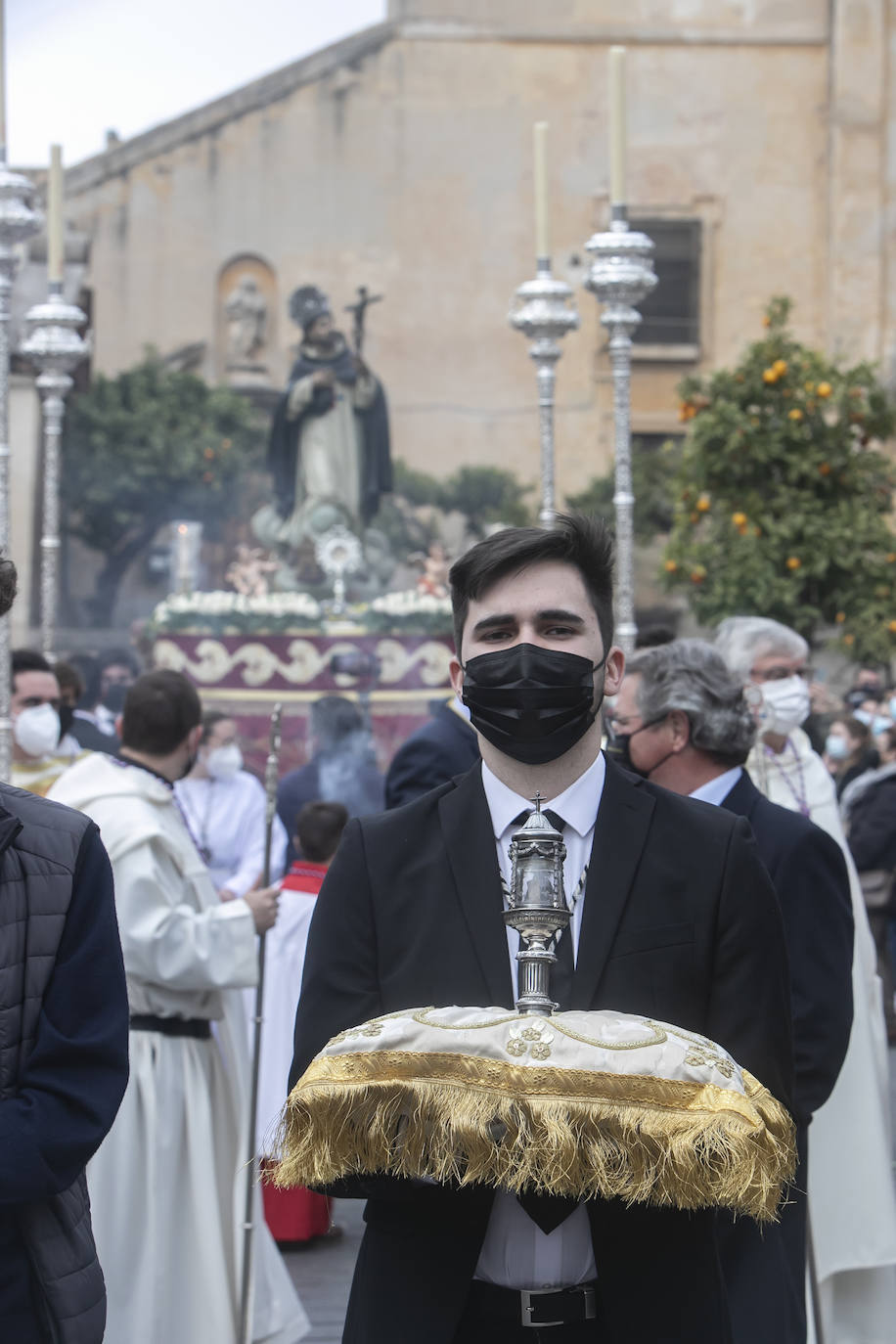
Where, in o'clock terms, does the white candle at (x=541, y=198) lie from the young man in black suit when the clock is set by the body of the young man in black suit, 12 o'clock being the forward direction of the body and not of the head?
The white candle is roughly at 6 o'clock from the young man in black suit.

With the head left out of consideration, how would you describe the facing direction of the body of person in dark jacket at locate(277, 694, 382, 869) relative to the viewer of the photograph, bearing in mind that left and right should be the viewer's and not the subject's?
facing away from the viewer

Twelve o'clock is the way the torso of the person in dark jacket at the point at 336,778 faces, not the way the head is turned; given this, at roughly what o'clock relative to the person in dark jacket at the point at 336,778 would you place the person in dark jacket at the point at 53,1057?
the person in dark jacket at the point at 53,1057 is roughly at 6 o'clock from the person in dark jacket at the point at 336,778.

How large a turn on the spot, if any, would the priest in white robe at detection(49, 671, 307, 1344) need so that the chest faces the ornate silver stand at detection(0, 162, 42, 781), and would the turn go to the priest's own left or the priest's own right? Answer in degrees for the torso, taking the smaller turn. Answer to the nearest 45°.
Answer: approximately 90° to the priest's own left

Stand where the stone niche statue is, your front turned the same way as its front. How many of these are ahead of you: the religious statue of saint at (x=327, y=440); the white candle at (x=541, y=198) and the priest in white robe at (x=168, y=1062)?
3

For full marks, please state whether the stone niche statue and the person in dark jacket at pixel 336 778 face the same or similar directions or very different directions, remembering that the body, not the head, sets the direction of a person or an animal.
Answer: very different directions

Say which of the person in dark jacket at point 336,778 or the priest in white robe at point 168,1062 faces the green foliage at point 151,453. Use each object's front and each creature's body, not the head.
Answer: the person in dark jacket

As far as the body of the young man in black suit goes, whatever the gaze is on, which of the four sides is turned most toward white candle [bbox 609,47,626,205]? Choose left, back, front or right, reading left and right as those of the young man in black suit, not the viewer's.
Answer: back
